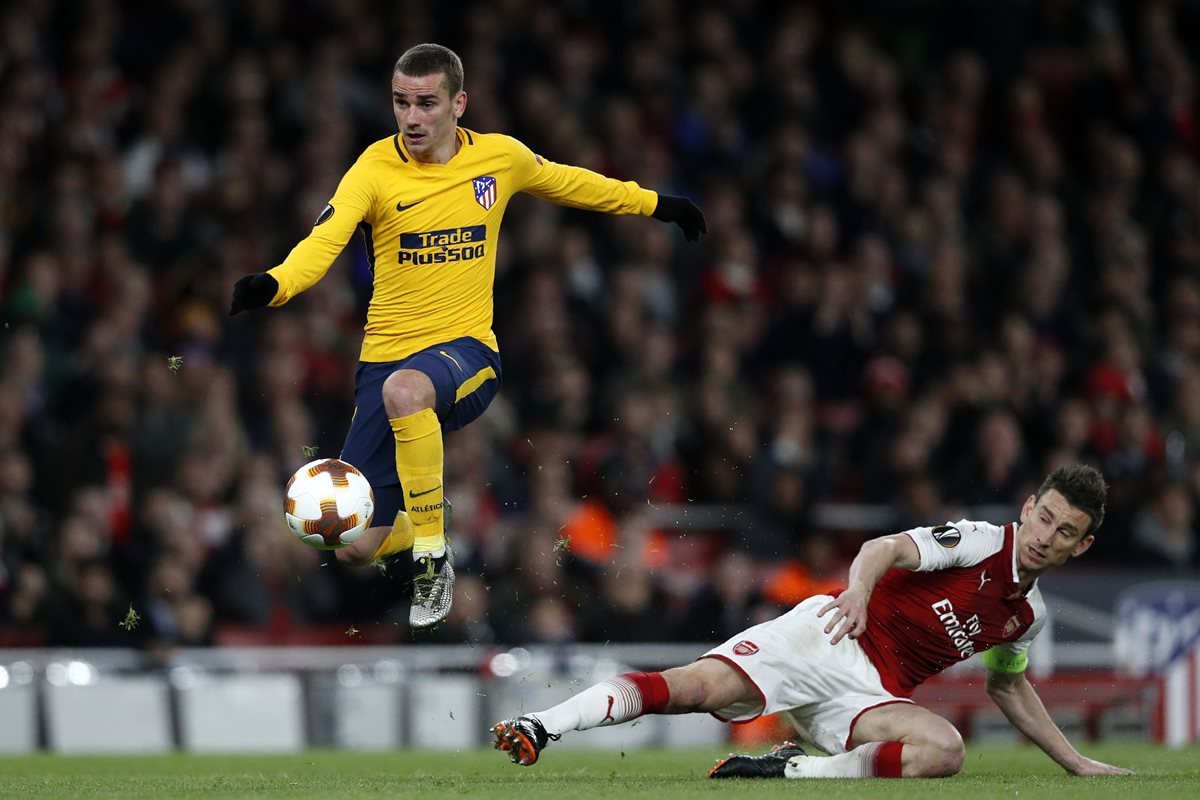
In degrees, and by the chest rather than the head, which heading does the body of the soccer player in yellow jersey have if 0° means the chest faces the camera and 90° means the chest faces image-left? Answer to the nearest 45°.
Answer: approximately 0°

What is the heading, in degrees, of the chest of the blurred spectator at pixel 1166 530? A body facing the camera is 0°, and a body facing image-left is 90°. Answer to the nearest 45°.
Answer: approximately 0°

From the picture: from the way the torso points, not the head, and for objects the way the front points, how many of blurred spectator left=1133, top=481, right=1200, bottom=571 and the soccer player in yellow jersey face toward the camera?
2

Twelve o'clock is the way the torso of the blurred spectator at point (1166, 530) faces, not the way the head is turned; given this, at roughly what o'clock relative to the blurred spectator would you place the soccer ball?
The soccer ball is roughly at 1 o'clock from the blurred spectator.

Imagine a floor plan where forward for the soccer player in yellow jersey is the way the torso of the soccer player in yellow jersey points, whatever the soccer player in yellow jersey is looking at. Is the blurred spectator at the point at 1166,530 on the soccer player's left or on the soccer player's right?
on the soccer player's left

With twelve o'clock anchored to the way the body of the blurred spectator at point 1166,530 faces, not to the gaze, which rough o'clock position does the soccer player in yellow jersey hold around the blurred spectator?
The soccer player in yellow jersey is roughly at 1 o'clock from the blurred spectator.
